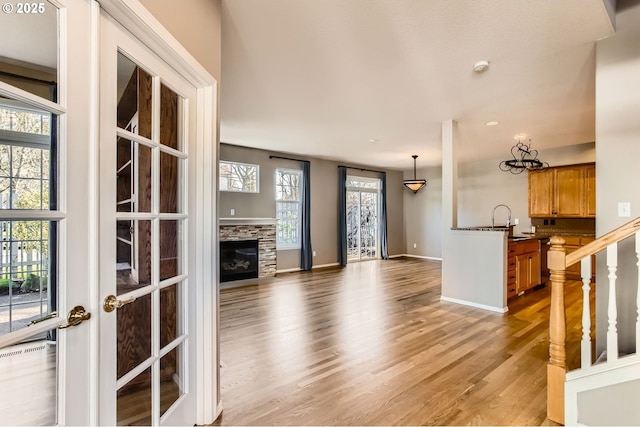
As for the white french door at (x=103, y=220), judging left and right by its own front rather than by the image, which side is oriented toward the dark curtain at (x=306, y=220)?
left

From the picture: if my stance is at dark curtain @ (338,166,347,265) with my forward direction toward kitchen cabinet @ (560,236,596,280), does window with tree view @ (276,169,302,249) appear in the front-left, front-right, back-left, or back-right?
back-right

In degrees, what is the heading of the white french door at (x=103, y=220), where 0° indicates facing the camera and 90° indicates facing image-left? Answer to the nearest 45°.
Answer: approximately 315°
